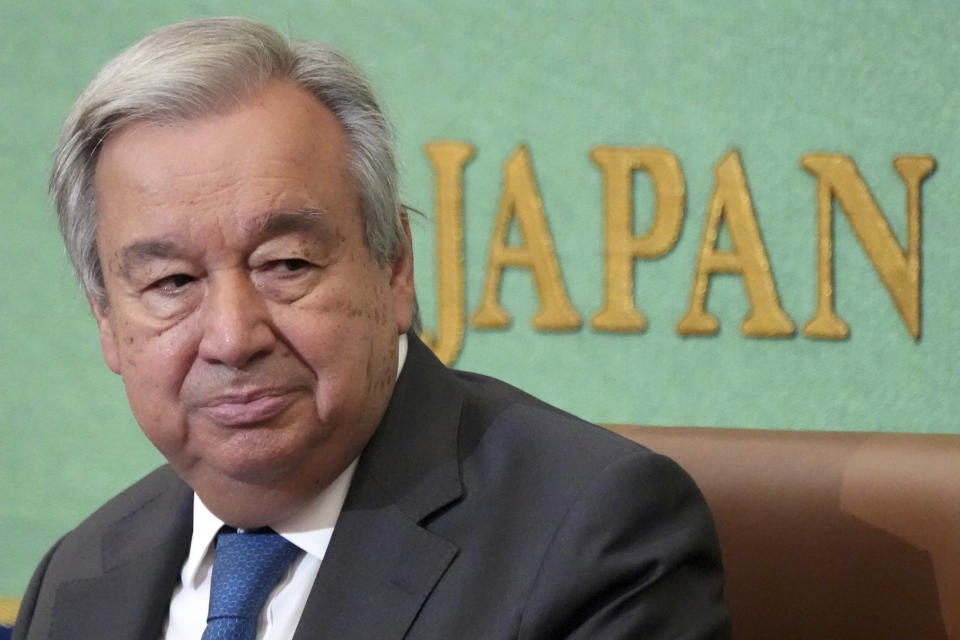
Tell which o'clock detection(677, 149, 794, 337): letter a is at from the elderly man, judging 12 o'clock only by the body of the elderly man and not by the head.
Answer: The letter a is roughly at 6 o'clock from the elderly man.

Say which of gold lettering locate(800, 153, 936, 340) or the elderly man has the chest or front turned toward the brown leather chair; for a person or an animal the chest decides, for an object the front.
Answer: the gold lettering

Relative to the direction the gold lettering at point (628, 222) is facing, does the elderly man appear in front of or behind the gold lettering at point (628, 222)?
in front

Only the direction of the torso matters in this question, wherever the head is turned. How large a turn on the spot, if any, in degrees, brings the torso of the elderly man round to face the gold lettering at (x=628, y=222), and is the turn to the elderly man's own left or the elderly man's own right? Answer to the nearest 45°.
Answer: approximately 180°

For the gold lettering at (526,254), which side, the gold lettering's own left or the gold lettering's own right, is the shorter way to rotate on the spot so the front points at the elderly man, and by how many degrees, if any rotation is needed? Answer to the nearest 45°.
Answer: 0° — it already faces them
